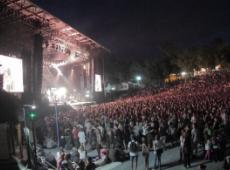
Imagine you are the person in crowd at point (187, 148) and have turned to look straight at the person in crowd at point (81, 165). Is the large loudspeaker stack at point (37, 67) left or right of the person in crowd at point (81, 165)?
right

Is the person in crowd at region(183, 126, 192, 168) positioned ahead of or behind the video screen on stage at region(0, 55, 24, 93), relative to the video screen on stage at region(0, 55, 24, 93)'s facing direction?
ahead

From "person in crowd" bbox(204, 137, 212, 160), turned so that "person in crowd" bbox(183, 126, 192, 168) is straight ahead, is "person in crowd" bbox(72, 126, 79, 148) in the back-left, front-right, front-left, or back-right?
front-right

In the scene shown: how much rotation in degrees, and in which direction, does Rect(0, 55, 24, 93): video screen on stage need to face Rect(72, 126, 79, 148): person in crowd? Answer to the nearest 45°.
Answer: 0° — it already faces them

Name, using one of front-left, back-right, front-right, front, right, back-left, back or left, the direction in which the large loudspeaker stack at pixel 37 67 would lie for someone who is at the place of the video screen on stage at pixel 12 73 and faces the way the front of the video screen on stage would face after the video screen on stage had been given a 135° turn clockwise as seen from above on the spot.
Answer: back

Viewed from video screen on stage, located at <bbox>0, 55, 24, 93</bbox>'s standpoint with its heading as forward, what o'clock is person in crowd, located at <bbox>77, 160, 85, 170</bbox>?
The person in crowd is roughly at 1 o'clock from the video screen on stage.

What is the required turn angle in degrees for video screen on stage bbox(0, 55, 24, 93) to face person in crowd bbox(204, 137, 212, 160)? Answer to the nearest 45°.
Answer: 0° — it already faces them

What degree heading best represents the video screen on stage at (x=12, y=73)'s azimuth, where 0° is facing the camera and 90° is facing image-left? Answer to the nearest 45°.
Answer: approximately 315°
